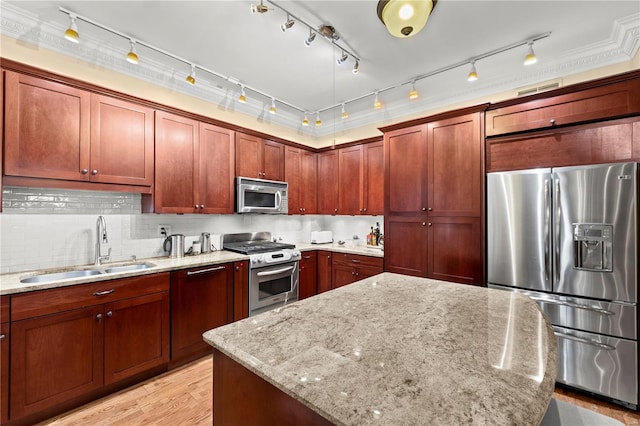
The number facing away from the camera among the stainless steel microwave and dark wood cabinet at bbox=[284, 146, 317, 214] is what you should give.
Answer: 0

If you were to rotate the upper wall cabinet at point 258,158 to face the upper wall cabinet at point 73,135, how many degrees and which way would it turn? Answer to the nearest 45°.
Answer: approximately 90° to its right

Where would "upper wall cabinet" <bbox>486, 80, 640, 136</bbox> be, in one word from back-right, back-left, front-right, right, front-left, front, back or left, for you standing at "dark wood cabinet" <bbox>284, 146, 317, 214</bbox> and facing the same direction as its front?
front

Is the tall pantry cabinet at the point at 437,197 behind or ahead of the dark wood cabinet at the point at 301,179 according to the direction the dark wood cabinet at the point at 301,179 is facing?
ahead

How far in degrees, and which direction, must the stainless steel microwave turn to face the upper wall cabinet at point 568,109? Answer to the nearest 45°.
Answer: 0° — it already faces it

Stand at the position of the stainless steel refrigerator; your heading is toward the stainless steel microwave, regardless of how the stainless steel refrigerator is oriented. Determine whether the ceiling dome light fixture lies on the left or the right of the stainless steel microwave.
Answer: left

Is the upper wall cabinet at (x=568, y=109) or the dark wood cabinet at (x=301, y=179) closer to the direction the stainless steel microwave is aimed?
the upper wall cabinet

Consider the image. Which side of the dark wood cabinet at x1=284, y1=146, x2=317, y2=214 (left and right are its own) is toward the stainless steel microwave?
right

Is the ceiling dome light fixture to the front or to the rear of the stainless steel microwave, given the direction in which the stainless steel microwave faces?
to the front

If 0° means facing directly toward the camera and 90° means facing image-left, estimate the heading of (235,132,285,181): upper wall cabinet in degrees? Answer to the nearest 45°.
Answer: approximately 315°
